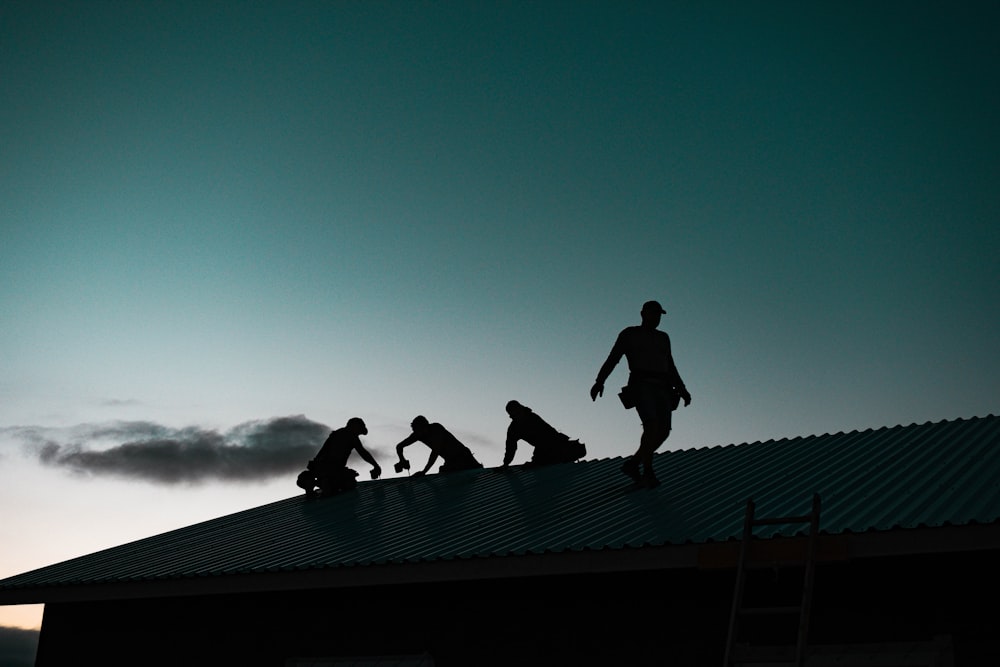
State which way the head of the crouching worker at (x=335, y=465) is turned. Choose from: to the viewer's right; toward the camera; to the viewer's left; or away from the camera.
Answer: to the viewer's right

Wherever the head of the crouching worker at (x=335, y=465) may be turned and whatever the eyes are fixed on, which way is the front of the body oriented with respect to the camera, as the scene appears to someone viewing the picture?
to the viewer's right

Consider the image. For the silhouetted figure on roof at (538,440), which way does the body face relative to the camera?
to the viewer's left

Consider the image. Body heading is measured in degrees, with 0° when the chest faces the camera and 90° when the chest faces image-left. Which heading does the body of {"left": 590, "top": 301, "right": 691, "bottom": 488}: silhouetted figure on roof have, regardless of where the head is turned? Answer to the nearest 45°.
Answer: approximately 315°

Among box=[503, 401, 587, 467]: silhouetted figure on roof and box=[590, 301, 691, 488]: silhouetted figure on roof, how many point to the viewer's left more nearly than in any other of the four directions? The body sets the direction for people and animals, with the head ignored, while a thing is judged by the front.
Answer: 1

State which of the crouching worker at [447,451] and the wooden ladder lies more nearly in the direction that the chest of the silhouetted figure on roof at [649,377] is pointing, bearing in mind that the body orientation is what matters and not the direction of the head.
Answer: the wooden ladder

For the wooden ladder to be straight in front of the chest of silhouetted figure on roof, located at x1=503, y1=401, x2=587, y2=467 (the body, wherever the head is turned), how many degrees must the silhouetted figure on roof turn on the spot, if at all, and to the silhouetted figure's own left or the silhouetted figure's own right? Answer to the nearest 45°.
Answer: approximately 90° to the silhouetted figure's own left

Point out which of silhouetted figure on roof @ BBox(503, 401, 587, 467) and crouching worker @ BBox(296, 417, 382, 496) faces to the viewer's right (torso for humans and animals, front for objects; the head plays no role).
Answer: the crouching worker

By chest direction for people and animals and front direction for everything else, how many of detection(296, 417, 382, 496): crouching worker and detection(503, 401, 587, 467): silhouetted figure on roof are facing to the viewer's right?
1

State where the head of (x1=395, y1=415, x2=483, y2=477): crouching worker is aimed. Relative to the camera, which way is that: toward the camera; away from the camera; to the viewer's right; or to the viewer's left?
to the viewer's left
